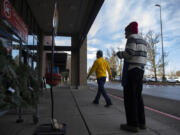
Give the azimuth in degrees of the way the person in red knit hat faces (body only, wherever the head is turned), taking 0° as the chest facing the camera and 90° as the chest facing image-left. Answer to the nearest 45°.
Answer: approximately 90°

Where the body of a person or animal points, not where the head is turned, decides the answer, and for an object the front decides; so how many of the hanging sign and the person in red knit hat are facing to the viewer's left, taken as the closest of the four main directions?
1

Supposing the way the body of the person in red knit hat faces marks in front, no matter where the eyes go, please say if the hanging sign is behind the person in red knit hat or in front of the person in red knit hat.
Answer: in front

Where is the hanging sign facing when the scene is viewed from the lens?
facing the viewer and to the right of the viewer

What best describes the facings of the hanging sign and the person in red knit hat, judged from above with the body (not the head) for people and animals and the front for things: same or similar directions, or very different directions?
very different directions
